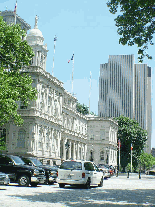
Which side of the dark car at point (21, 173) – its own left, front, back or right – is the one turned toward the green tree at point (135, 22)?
front

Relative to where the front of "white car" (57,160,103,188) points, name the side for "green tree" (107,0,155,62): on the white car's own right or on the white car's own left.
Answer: on the white car's own right

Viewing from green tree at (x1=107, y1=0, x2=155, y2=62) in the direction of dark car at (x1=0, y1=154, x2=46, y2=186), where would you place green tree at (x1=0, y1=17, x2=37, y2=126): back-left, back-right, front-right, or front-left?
front-right

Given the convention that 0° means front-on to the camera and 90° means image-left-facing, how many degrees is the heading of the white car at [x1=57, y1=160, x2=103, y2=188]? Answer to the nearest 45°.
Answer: approximately 225°

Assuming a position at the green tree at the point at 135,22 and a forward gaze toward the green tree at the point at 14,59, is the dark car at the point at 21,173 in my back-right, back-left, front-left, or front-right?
front-left

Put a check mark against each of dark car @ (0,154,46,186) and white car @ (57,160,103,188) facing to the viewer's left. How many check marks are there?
0

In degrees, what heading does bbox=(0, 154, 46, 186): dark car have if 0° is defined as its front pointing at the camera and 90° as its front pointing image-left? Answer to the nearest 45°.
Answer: approximately 315°

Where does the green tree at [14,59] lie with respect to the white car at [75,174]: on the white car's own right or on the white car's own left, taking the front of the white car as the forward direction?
on the white car's own left

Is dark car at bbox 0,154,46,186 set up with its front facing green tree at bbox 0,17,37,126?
no
